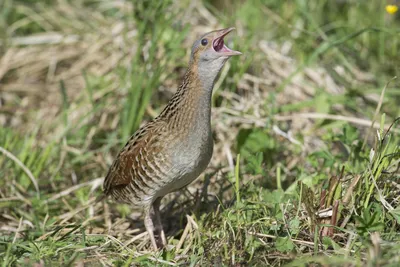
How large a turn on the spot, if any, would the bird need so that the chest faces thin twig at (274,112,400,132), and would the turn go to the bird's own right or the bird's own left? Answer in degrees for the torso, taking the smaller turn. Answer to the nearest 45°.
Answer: approximately 45° to the bird's own left

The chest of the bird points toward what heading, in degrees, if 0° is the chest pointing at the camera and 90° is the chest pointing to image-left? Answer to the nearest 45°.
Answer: approximately 270°
